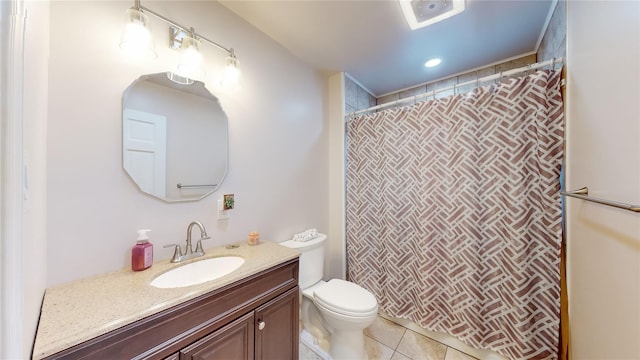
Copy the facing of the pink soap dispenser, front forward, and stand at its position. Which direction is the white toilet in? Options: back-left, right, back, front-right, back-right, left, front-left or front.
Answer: front-left

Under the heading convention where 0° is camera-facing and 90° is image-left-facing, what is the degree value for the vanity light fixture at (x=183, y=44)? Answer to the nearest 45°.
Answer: approximately 315°

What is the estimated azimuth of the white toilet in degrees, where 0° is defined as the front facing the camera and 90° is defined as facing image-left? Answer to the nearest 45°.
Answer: approximately 315°

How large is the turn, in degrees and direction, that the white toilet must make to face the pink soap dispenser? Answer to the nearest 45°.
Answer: approximately 90° to its right
